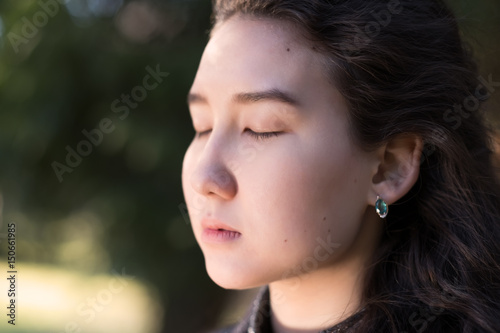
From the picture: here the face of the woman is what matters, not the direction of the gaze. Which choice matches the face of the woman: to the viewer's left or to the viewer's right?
to the viewer's left
